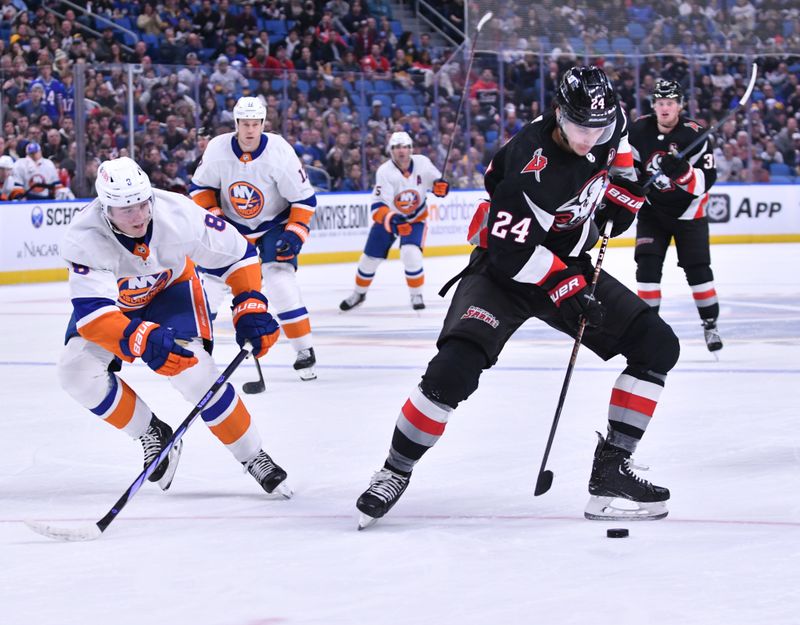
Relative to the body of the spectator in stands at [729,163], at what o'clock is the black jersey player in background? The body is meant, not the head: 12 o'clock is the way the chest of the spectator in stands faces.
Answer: The black jersey player in background is roughly at 12 o'clock from the spectator in stands.

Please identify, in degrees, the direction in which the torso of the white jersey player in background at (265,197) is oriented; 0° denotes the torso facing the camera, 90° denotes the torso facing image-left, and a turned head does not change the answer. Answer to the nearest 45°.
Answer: approximately 0°

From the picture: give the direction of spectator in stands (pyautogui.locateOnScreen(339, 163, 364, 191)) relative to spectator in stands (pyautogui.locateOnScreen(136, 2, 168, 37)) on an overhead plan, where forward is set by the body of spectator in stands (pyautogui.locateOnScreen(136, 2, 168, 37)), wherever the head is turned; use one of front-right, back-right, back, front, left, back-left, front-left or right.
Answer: front-left

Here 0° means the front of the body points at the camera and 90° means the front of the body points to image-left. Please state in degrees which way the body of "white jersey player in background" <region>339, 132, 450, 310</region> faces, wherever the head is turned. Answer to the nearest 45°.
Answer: approximately 0°

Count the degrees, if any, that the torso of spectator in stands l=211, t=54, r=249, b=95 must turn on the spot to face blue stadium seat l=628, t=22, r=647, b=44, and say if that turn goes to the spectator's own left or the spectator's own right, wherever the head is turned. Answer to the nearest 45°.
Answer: approximately 135° to the spectator's own left

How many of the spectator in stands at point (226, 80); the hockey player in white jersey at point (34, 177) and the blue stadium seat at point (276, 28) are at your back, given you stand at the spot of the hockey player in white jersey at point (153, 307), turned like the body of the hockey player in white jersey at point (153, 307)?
3

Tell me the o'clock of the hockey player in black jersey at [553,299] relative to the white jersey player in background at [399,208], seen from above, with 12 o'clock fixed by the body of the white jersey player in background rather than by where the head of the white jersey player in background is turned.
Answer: The hockey player in black jersey is roughly at 12 o'clock from the white jersey player in background.

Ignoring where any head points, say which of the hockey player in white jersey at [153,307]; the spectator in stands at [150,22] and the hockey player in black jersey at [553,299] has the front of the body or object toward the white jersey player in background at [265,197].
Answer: the spectator in stands

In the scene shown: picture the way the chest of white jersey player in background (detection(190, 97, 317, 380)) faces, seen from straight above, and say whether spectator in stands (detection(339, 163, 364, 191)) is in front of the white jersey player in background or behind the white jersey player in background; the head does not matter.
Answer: behind
